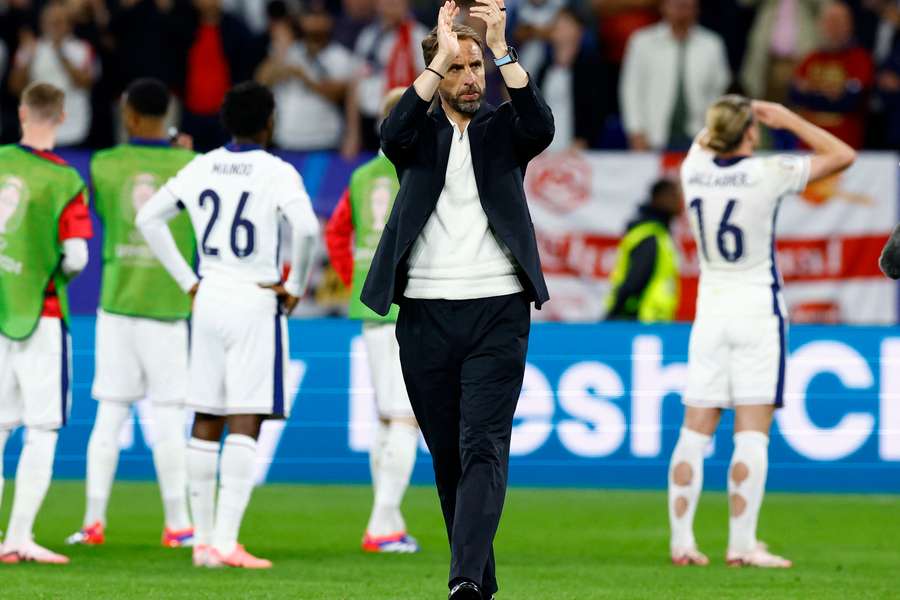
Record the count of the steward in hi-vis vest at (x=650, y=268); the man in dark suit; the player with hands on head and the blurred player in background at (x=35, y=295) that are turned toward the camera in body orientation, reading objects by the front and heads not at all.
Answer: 1

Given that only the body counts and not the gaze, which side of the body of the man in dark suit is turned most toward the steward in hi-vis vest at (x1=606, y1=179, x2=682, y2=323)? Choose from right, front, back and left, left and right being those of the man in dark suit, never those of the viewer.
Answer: back

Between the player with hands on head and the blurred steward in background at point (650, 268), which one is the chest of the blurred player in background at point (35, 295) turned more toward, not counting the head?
the blurred steward in background

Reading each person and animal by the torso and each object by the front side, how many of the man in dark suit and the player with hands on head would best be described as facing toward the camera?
1

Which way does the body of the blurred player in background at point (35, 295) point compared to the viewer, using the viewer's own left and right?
facing away from the viewer and to the right of the viewer

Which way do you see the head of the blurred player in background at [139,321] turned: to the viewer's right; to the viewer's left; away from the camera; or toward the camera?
away from the camera

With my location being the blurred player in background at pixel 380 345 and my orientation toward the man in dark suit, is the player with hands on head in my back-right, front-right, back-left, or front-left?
front-left

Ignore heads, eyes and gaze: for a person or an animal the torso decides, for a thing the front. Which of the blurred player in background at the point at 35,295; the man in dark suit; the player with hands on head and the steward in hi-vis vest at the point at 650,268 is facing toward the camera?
the man in dark suit

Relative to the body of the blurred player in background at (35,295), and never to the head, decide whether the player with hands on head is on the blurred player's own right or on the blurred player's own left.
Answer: on the blurred player's own right

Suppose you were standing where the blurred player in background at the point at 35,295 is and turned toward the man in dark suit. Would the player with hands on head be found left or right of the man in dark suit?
left

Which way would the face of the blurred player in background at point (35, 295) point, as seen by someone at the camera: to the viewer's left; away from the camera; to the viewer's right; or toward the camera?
away from the camera

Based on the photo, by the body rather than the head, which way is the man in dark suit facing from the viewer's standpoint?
toward the camera

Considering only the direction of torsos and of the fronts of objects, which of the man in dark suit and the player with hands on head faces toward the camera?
the man in dark suit
